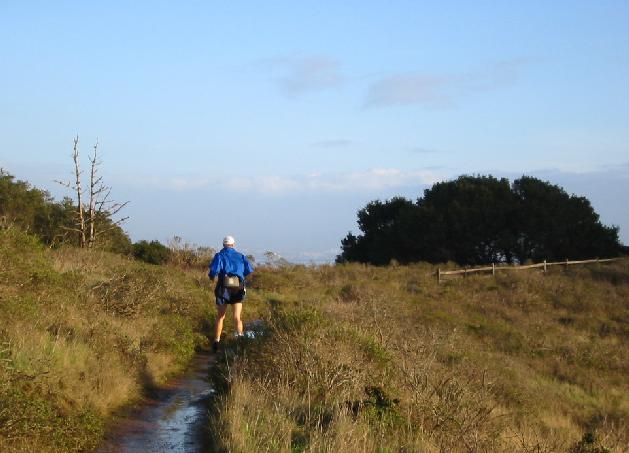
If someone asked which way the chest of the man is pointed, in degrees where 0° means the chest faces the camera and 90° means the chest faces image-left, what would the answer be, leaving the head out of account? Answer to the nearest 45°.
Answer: approximately 180°
